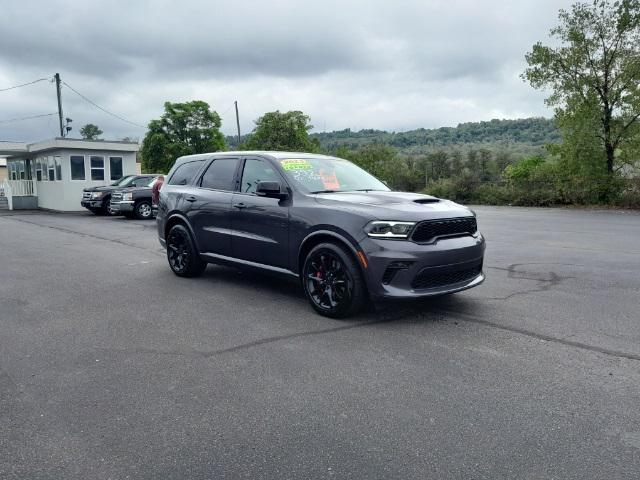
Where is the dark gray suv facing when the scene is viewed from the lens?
facing the viewer and to the right of the viewer

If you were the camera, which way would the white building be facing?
facing the viewer and to the left of the viewer

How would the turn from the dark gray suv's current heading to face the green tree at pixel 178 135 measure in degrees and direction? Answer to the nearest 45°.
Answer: approximately 135° to its left

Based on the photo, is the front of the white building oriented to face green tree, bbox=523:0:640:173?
no

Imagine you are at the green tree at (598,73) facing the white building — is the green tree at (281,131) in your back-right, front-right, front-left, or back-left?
front-right

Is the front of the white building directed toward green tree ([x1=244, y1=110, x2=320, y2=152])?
no

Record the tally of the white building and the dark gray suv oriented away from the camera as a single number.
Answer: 0

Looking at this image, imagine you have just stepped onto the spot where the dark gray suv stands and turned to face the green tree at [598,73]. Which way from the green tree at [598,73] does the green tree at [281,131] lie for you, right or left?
left

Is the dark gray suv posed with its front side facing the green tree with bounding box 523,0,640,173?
no

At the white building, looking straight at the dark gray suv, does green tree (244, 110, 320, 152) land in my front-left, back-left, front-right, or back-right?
back-left

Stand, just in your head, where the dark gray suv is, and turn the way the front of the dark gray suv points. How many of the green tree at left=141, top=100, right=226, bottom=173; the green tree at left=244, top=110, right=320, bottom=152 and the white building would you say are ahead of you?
0

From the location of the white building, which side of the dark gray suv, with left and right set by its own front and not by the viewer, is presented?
back

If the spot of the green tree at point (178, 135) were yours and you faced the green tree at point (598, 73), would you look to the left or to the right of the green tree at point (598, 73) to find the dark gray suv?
right

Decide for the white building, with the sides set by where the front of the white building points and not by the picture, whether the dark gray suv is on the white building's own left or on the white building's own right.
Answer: on the white building's own left

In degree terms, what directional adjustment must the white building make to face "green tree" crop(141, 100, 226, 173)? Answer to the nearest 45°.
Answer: approximately 180°
